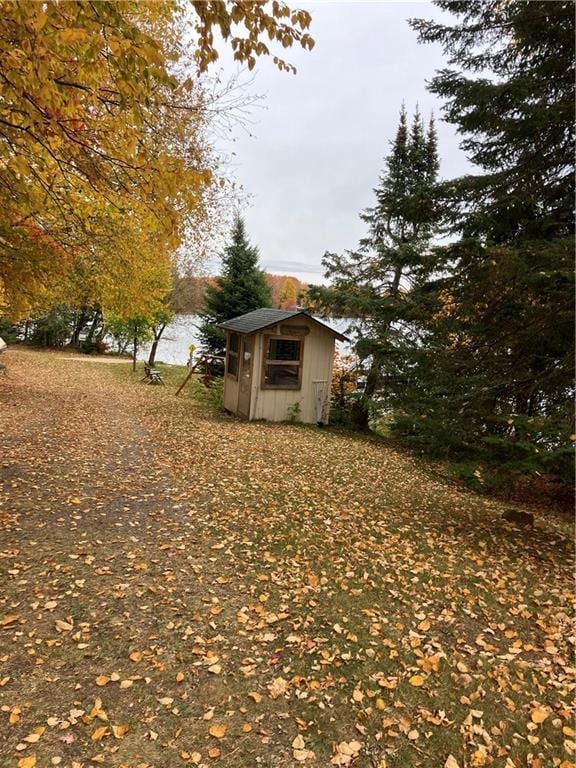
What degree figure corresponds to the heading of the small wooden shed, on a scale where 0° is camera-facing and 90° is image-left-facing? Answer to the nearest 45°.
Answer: approximately 90°

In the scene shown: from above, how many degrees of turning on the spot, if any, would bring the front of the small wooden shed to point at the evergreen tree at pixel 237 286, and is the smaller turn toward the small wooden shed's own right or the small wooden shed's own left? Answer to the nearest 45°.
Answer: approximately 90° to the small wooden shed's own right

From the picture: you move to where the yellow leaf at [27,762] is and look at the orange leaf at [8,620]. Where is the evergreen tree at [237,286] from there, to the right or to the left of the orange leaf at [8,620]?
right

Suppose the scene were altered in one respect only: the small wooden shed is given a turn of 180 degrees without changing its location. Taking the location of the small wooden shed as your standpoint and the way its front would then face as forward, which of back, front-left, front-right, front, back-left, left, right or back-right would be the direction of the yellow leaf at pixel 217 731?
right

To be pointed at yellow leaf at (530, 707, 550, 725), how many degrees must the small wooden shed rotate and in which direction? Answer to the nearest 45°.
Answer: approximately 90° to its left

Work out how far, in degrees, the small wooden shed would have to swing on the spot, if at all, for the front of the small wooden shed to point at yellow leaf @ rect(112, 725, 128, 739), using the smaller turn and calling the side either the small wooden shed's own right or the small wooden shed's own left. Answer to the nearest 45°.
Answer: approximately 90° to the small wooden shed's own left

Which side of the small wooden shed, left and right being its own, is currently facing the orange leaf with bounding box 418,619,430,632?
left

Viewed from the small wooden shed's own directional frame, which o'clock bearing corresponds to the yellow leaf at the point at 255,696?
The yellow leaf is roughly at 9 o'clock from the small wooden shed.
